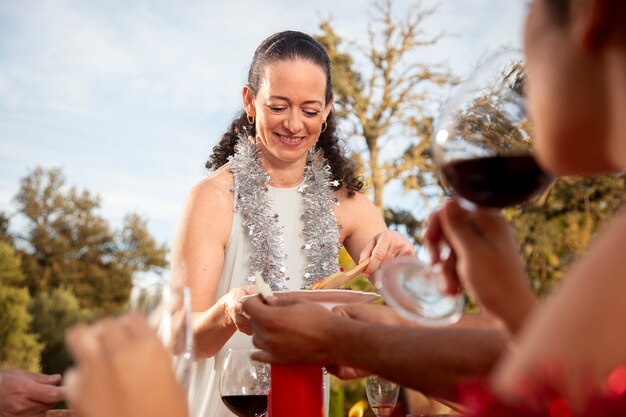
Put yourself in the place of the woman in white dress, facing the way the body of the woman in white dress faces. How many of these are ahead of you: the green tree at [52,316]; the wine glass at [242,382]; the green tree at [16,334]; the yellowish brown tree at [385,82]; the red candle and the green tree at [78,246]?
2

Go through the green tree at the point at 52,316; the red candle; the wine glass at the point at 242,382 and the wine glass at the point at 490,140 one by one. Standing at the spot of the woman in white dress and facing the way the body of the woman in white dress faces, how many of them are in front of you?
3

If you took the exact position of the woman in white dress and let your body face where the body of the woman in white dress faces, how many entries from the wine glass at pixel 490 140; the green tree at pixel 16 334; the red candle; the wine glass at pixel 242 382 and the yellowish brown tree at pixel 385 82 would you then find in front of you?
3

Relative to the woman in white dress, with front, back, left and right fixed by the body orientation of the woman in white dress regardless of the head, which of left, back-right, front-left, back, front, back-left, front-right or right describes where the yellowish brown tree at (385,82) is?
back

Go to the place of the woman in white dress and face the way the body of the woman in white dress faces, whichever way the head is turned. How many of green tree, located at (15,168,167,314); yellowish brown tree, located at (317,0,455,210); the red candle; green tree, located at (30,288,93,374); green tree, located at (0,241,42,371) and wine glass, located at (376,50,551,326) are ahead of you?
2

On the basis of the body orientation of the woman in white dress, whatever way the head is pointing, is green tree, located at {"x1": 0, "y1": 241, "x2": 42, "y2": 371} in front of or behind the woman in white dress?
behind

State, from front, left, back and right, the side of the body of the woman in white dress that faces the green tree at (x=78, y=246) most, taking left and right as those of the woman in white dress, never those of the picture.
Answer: back

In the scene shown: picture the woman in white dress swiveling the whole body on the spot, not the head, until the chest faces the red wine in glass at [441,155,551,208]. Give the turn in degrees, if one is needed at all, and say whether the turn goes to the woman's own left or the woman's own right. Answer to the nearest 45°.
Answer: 0° — they already face it

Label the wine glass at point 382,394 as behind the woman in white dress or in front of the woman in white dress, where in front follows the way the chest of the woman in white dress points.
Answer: in front

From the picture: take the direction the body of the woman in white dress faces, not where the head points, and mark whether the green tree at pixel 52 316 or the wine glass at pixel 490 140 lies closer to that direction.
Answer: the wine glass

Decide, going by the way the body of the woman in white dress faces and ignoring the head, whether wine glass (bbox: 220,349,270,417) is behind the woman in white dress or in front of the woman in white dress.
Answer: in front

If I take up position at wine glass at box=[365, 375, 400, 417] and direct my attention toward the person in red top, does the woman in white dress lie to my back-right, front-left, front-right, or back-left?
back-right

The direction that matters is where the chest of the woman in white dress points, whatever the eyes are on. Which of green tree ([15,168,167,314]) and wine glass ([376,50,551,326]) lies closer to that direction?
the wine glass
